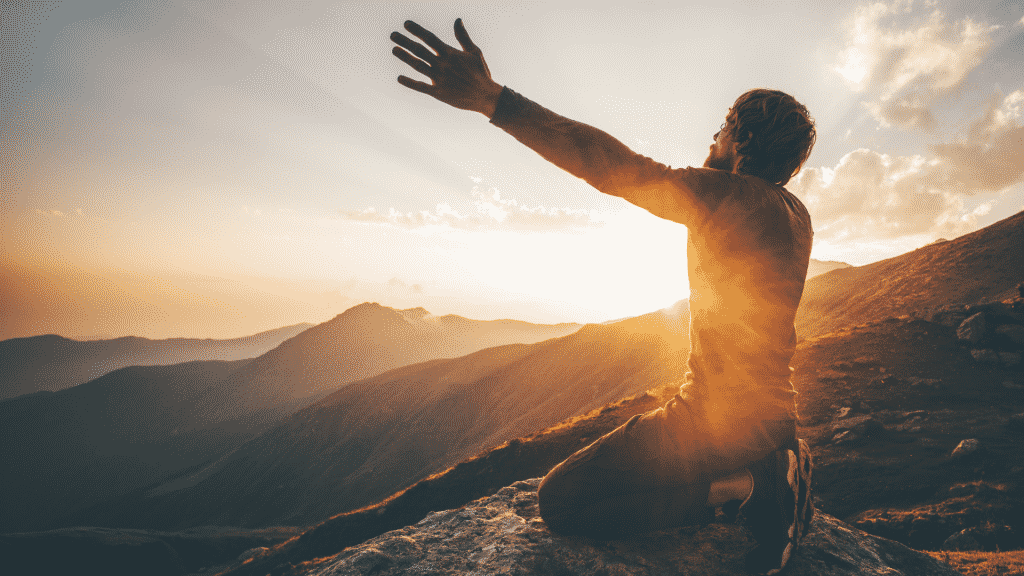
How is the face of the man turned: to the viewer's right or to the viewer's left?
to the viewer's left

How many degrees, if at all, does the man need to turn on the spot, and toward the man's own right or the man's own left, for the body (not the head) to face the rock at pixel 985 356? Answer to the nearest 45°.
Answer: approximately 90° to the man's own right

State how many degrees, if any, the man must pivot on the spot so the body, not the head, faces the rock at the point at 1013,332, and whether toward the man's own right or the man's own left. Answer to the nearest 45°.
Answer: approximately 90° to the man's own right

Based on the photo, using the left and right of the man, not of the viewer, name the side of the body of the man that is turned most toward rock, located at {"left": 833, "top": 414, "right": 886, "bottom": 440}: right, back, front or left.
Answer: right

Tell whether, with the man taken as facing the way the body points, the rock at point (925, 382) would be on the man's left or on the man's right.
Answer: on the man's right

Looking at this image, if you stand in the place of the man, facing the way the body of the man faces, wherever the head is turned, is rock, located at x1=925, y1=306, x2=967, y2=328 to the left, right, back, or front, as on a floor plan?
right

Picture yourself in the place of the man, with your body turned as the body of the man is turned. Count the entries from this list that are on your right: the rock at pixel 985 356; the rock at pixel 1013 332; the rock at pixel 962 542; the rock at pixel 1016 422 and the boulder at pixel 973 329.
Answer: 5

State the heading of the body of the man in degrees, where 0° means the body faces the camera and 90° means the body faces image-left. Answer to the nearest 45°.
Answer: approximately 135°

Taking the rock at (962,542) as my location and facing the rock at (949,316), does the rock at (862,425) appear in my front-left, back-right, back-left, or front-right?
front-left
